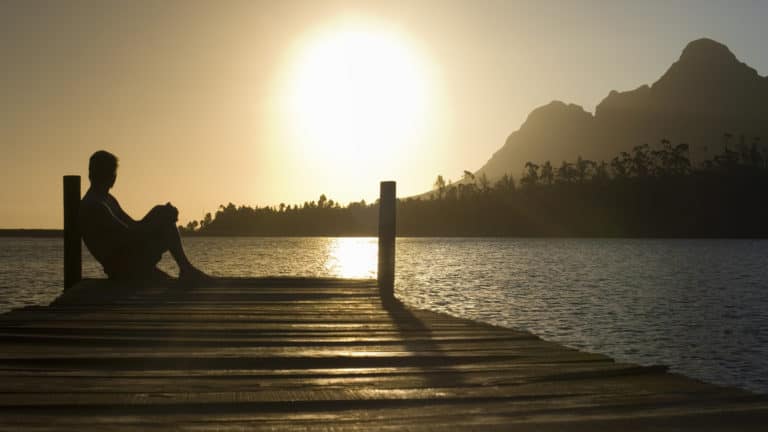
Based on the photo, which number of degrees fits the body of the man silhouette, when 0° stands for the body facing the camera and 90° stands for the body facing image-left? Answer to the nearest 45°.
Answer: approximately 270°

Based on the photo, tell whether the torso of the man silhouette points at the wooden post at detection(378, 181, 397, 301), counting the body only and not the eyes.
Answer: yes
